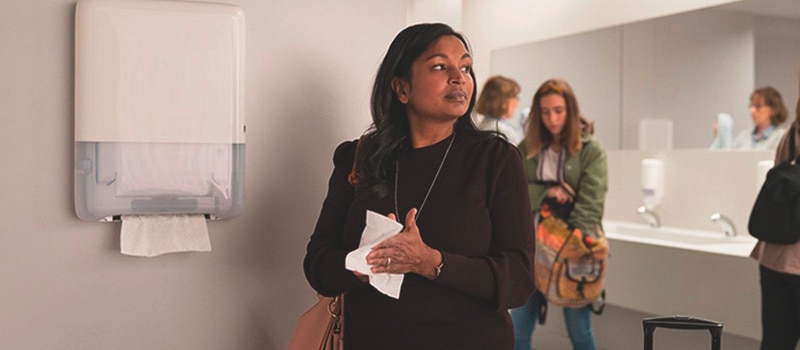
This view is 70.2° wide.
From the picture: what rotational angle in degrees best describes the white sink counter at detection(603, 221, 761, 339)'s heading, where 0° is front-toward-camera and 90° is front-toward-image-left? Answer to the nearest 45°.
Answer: approximately 45°

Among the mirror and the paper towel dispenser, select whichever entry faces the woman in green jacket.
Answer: the mirror

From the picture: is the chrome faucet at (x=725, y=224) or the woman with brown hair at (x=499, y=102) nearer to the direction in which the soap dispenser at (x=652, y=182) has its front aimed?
the woman with brown hair

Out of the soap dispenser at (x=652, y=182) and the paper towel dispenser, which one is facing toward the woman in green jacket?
the soap dispenser

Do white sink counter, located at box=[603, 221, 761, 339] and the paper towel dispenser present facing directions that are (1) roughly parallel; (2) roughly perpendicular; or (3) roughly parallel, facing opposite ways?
roughly perpendicular

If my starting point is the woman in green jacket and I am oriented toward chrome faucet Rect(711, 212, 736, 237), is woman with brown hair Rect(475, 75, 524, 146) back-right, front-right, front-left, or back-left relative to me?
back-left
